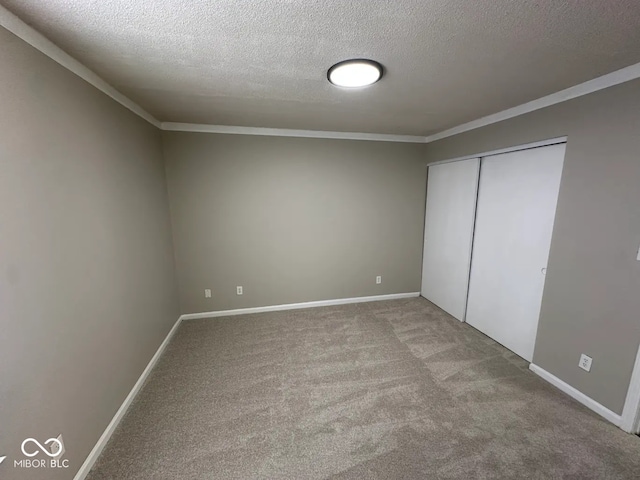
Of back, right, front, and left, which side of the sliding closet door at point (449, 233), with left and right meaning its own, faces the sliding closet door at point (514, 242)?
left

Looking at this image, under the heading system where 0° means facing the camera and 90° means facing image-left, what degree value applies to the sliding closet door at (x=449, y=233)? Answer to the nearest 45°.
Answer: approximately 45°

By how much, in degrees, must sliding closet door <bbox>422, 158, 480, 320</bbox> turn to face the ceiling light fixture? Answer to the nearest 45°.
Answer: approximately 45° to its left

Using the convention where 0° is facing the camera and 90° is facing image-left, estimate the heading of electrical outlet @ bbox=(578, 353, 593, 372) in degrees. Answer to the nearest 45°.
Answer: approximately 45°

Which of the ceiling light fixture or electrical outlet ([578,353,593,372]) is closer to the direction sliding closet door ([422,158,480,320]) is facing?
the ceiling light fixture

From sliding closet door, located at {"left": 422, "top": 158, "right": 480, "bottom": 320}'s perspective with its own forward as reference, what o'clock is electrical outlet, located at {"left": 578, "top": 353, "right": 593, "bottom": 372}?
The electrical outlet is roughly at 9 o'clock from the sliding closet door.

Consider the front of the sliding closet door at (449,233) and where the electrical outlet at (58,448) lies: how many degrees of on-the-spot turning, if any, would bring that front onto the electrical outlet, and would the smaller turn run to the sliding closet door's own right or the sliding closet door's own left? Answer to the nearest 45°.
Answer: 0° — it already faces it
